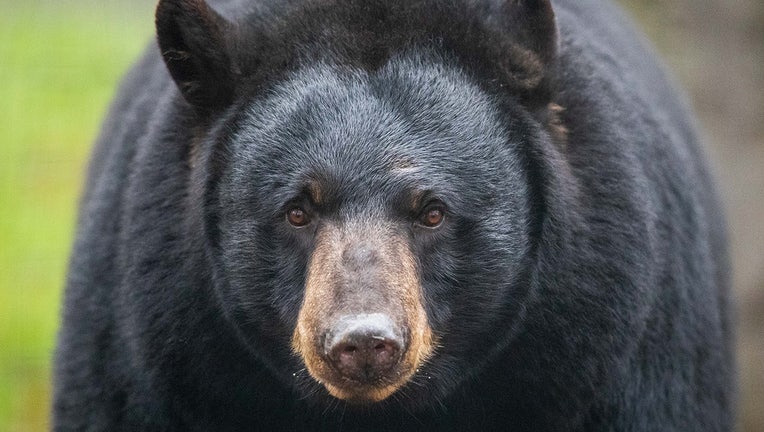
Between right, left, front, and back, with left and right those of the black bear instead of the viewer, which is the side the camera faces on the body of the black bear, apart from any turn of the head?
front
